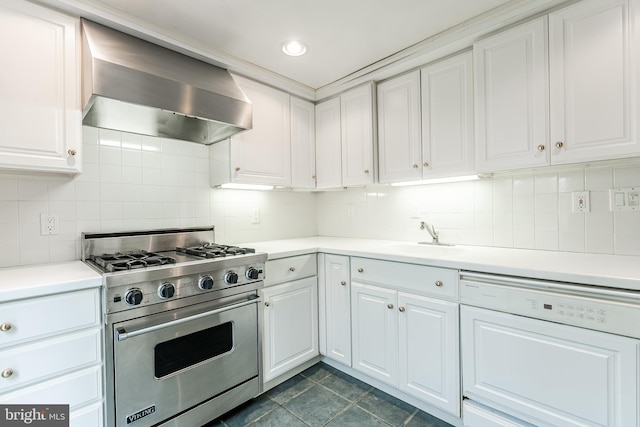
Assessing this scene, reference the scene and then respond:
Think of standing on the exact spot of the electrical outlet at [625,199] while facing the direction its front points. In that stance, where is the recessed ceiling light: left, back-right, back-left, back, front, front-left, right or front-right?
front-right

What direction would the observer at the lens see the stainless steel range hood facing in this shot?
facing the viewer and to the right of the viewer

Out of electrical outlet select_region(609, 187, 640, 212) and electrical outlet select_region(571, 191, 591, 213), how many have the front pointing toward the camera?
2

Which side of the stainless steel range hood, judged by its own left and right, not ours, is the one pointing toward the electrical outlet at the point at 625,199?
front

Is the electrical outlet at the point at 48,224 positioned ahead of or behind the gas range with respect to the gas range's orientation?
behind

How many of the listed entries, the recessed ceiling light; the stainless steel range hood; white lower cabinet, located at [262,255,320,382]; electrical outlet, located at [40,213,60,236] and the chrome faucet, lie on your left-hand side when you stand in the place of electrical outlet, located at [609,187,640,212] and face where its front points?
0

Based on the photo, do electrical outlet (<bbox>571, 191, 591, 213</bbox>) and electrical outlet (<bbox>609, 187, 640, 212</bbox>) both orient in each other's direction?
no

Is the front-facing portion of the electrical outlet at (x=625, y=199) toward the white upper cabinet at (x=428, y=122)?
no

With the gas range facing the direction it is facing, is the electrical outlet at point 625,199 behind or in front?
in front

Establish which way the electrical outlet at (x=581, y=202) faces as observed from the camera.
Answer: facing the viewer

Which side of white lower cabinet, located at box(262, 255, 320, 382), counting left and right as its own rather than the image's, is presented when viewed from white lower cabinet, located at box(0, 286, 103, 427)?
right

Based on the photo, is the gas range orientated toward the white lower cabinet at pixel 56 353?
no

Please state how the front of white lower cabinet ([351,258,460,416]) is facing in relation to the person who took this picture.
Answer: facing the viewer and to the left of the viewer

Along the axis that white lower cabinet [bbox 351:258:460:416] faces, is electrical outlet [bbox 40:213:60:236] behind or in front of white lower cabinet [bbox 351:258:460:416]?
in front

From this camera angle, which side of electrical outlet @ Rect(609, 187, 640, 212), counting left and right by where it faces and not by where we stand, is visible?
front
